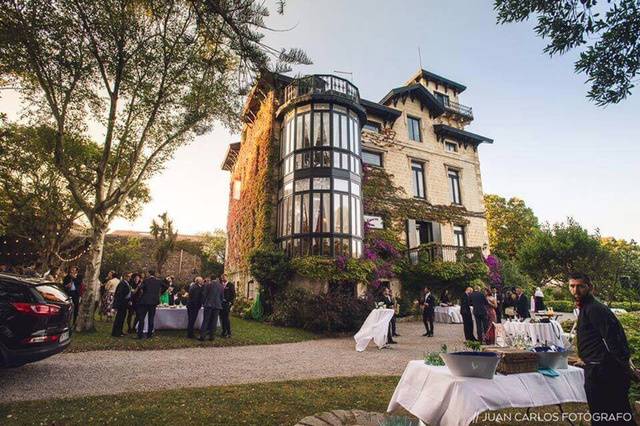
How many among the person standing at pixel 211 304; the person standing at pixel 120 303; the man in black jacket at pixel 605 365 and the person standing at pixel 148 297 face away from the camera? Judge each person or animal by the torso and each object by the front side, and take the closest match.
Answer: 2

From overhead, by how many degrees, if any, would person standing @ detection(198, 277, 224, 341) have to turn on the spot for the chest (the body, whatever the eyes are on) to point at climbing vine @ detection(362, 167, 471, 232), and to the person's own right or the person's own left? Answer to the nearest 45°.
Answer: approximately 45° to the person's own right

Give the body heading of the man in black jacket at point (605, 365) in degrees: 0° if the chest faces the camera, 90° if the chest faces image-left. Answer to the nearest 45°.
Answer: approximately 45°

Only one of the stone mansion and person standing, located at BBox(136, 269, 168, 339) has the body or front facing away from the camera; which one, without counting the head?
the person standing

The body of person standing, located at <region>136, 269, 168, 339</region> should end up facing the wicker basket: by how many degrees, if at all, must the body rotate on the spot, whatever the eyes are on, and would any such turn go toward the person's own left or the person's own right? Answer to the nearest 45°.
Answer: approximately 180°

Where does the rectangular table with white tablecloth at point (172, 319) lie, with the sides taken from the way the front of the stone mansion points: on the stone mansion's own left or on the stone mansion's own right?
on the stone mansion's own right

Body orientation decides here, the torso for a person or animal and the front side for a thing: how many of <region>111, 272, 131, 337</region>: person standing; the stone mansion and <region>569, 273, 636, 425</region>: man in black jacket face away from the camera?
0

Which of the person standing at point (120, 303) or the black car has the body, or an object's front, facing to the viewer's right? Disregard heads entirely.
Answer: the person standing

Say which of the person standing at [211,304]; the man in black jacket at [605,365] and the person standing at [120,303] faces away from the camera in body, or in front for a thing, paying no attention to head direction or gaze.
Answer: the person standing at [211,304]

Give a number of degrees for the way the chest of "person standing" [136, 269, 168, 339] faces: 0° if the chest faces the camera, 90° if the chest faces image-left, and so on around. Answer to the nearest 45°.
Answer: approximately 180°

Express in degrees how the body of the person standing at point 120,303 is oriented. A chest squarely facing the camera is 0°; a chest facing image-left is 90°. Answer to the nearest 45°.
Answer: approximately 270°

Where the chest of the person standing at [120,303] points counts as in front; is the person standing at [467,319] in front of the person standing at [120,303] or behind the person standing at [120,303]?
in front

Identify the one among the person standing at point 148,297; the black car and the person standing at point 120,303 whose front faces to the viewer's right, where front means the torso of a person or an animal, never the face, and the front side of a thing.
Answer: the person standing at point 120,303

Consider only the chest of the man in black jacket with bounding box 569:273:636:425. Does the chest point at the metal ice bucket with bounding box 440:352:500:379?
yes
